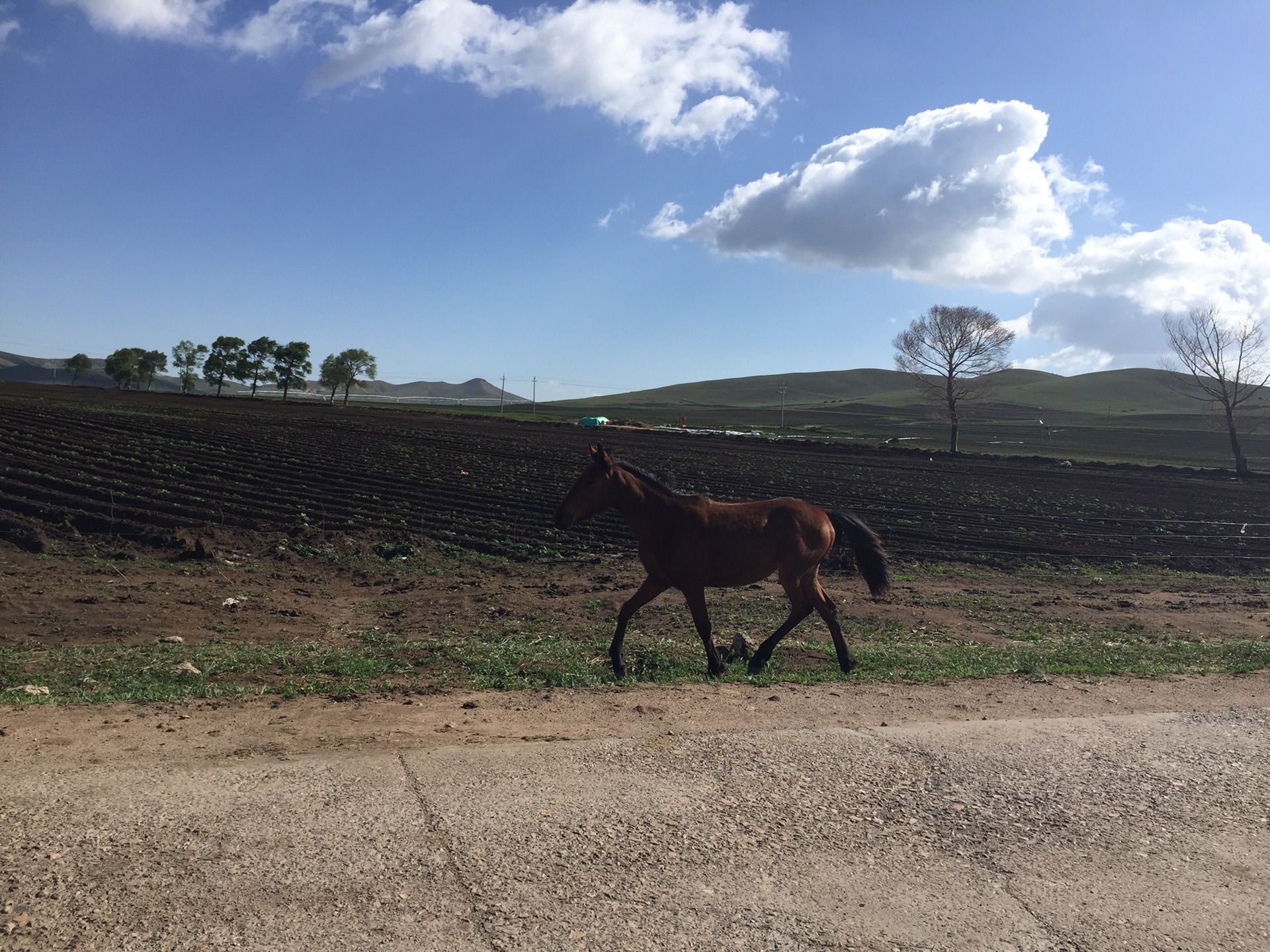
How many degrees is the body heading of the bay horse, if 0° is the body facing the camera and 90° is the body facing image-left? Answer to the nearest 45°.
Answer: approximately 90°
